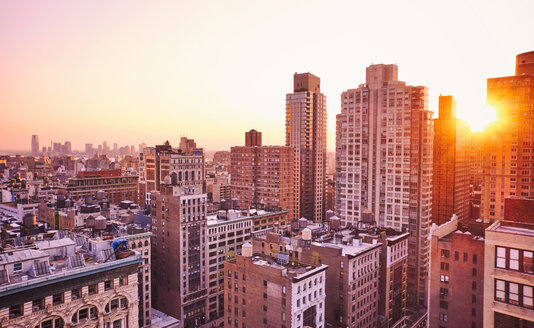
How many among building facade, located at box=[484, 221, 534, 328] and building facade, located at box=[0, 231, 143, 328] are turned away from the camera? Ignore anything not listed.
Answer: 0

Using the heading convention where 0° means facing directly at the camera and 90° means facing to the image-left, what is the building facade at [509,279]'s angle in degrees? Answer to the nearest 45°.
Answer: approximately 45°

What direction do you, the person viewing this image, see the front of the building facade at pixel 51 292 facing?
facing the viewer and to the right of the viewer

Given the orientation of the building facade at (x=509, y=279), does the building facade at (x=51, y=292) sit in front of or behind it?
in front

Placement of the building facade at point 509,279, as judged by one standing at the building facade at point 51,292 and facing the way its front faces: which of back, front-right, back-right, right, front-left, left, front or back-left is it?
front
